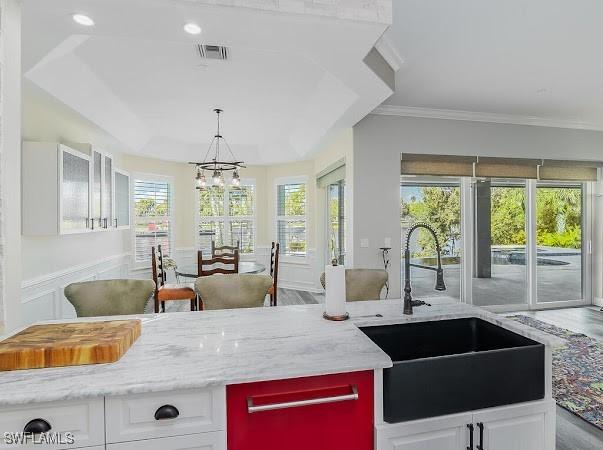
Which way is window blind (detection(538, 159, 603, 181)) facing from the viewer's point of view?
toward the camera

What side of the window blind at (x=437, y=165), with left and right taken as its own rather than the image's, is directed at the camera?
front

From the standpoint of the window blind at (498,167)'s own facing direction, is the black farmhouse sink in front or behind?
in front

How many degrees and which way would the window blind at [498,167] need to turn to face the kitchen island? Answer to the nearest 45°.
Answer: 0° — it already faces it

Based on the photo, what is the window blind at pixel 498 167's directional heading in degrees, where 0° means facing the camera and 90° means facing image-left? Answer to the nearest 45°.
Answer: approximately 0°

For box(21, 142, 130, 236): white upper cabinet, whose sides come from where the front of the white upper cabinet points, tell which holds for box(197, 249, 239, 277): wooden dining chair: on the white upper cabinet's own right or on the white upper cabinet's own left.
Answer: on the white upper cabinet's own left

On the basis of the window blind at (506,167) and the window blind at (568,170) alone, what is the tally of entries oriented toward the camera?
2

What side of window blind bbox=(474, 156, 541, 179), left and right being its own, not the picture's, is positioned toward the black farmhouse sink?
front

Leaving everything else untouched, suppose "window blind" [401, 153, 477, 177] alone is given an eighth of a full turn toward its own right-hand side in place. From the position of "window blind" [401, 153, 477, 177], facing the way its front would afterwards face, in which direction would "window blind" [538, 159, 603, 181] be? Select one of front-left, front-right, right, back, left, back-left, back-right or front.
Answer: back

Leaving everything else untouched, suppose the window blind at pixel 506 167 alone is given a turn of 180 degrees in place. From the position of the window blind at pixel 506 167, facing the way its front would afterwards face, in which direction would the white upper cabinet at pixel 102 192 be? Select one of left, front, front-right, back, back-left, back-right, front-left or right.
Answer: back-left

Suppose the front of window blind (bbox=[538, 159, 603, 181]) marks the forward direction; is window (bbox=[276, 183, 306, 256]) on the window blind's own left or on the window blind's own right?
on the window blind's own right

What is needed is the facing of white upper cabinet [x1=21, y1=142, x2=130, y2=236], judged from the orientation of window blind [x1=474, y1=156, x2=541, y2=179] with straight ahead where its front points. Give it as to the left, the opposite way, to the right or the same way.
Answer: to the left

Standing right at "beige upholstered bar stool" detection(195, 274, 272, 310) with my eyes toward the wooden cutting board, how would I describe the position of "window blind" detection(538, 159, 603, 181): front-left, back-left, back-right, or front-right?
back-left
